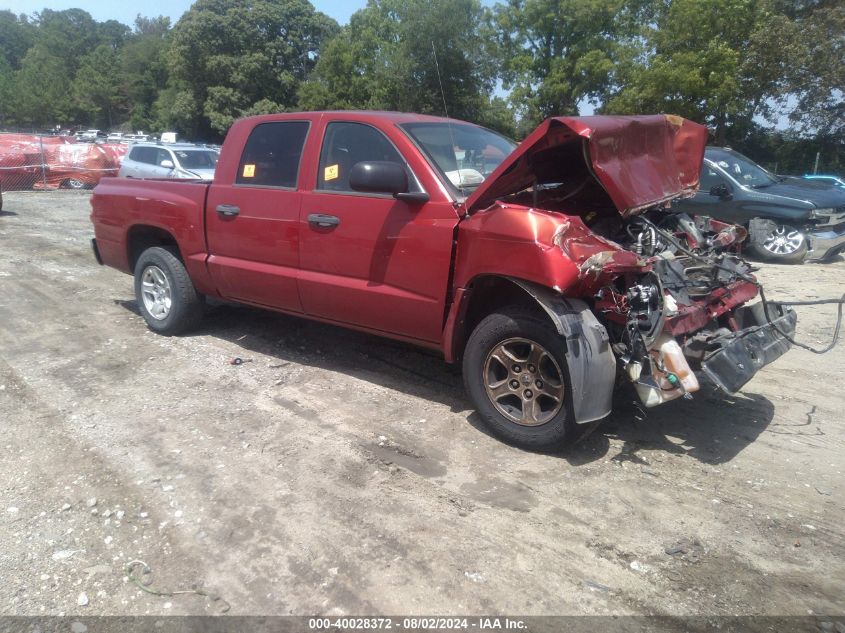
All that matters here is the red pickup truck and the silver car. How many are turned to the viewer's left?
0

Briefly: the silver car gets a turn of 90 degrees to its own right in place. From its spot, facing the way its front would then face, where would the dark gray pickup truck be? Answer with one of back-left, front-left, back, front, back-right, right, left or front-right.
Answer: left

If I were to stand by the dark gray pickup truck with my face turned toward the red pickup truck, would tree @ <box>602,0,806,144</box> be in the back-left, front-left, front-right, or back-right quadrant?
back-right

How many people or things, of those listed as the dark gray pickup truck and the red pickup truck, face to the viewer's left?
0

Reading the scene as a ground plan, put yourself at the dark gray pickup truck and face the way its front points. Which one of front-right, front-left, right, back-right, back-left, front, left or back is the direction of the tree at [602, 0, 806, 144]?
back-left

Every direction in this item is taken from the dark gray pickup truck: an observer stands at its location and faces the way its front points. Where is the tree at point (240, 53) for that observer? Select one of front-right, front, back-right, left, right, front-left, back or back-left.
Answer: back

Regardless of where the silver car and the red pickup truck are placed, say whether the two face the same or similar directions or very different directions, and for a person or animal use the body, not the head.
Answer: same or similar directions

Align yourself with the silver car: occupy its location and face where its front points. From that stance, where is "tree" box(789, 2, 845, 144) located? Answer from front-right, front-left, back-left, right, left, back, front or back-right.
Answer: front-left

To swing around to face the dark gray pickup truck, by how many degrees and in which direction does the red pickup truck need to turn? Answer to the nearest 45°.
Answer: approximately 90° to its left

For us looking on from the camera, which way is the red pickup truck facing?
facing the viewer and to the right of the viewer

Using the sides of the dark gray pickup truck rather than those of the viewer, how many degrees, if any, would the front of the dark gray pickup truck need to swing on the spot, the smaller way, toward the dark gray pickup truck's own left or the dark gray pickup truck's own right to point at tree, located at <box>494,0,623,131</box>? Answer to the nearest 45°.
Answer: approximately 180°

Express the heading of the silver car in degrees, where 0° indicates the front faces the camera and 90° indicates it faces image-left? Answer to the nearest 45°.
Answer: approximately 315°

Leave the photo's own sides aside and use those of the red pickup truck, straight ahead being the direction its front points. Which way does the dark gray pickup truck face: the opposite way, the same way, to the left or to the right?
the same way
